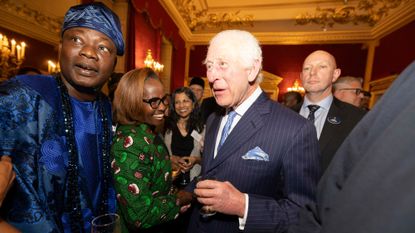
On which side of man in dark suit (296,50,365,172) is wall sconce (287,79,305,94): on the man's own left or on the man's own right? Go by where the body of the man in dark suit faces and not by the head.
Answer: on the man's own right

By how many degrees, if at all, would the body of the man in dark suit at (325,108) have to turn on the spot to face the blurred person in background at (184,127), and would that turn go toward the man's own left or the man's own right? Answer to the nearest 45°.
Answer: approximately 45° to the man's own right

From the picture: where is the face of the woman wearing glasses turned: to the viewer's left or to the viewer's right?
to the viewer's right

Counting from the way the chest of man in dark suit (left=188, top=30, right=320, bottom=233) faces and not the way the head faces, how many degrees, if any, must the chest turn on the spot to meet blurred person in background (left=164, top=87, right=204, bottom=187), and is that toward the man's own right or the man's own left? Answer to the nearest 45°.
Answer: approximately 90° to the man's own right

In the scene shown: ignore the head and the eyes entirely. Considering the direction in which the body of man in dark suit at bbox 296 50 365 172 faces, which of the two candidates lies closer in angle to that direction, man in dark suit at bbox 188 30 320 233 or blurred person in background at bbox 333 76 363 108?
the man in dark suit

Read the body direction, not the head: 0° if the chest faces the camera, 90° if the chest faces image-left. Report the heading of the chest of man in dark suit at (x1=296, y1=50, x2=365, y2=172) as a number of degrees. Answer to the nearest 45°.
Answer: approximately 45°

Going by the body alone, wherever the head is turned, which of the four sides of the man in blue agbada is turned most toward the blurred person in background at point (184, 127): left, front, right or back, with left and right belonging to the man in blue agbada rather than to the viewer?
left
